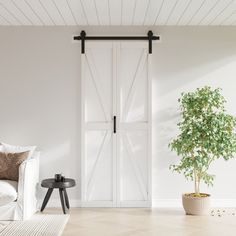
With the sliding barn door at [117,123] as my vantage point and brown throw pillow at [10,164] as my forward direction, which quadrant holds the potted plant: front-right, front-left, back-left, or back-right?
back-left

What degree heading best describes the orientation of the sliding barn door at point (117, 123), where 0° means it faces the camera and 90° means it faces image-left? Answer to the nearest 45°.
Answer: approximately 0°

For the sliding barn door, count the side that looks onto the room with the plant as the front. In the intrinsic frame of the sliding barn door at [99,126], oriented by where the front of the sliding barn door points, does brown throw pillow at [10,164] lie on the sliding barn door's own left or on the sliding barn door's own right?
on the sliding barn door's own right

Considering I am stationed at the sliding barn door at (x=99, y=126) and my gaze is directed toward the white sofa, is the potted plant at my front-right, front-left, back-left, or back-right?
back-left

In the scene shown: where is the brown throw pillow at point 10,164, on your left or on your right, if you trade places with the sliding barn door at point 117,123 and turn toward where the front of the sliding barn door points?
on your right

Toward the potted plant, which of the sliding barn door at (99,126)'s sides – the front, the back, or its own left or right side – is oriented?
left

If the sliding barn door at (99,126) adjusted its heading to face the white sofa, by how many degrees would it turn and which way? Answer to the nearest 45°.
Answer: approximately 45° to its right

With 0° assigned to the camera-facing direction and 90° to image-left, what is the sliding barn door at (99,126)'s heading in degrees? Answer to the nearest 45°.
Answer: approximately 0°
